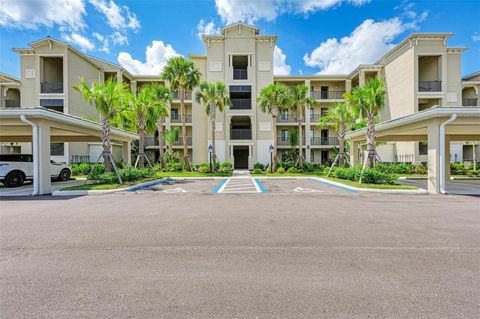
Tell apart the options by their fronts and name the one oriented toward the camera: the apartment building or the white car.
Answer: the apartment building

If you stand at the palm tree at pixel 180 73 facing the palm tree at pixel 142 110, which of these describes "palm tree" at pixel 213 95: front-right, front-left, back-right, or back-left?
back-left

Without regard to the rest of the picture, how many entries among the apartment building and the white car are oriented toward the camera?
1

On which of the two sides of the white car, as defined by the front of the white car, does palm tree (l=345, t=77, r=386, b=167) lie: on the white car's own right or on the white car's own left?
on the white car's own right

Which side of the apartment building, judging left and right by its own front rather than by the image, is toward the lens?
front

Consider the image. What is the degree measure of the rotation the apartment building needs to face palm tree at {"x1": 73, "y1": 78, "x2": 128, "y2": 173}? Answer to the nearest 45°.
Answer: approximately 45° to its right

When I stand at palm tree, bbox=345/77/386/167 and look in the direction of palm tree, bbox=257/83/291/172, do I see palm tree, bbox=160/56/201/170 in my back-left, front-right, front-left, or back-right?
front-left

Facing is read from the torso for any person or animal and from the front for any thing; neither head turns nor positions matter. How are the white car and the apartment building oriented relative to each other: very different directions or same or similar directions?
very different directions

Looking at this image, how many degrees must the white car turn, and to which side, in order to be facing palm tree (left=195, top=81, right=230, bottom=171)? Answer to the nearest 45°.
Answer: approximately 45° to its right

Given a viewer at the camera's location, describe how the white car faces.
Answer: facing away from the viewer and to the right of the viewer
